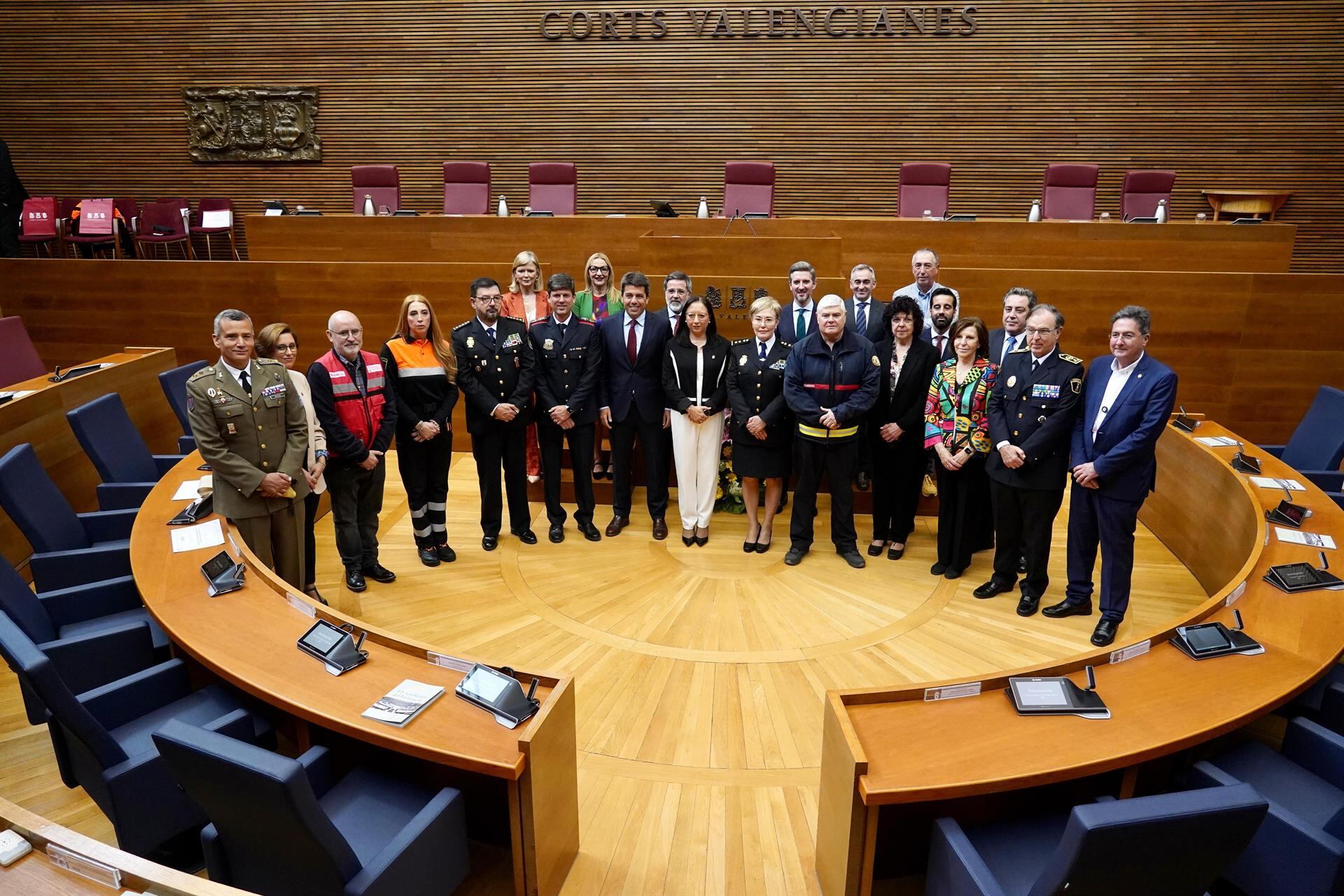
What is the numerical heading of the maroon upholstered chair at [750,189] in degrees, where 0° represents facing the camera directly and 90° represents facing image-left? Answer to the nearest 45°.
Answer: approximately 0°

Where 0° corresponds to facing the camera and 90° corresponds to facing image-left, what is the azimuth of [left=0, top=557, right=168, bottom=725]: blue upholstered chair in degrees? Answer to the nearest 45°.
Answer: approximately 270°

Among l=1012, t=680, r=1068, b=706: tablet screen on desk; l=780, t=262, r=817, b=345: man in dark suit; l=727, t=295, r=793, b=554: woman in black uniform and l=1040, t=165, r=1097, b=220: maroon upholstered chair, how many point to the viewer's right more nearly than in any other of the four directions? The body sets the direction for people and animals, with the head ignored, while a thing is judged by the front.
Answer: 0

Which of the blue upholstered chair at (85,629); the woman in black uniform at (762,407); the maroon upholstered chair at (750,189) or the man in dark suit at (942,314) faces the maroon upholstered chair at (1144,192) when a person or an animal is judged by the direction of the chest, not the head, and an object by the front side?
the blue upholstered chair

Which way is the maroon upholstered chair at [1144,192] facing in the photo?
toward the camera

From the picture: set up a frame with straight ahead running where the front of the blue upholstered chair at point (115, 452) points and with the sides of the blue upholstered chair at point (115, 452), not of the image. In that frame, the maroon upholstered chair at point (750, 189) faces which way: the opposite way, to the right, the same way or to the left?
to the right

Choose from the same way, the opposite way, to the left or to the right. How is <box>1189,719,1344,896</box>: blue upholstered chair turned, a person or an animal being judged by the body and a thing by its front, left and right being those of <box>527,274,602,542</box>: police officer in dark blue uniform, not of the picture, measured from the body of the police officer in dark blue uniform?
the opposite way

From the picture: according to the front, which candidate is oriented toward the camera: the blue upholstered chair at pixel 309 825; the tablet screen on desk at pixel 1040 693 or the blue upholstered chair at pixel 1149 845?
the tablet screen on desk

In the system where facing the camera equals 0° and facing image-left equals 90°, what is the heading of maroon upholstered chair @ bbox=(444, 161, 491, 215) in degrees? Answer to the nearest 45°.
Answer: approximately 0°

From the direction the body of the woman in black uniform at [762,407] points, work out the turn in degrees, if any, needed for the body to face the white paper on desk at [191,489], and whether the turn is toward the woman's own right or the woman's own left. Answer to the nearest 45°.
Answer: approximately 90° to the woman's own right

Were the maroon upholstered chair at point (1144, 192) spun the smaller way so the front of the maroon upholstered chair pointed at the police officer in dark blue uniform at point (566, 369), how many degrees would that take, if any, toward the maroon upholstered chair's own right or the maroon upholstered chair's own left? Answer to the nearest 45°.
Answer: approximately 45° to the maroon upholstered chair's own right

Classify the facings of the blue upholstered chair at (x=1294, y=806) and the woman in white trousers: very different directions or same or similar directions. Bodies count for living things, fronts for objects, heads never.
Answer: very different directions

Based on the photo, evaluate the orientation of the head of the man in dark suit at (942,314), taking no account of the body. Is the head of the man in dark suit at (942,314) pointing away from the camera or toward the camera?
toward the camera

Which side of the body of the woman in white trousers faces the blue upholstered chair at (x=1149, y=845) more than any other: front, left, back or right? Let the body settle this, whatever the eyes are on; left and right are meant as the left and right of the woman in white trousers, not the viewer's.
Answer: front

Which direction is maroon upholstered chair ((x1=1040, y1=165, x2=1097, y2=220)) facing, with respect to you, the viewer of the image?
facing the viewer

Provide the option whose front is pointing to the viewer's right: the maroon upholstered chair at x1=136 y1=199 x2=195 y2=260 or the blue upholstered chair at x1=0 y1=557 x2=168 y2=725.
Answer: the blue upholstered chair

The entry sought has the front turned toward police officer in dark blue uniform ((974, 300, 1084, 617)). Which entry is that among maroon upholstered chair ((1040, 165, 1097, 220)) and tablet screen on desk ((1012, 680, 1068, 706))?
the maroon upholstered chair

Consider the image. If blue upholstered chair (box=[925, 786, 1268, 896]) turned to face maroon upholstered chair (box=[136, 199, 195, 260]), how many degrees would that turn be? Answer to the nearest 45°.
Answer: approximately 45° to its left

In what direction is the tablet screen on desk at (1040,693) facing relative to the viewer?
toward the camera
